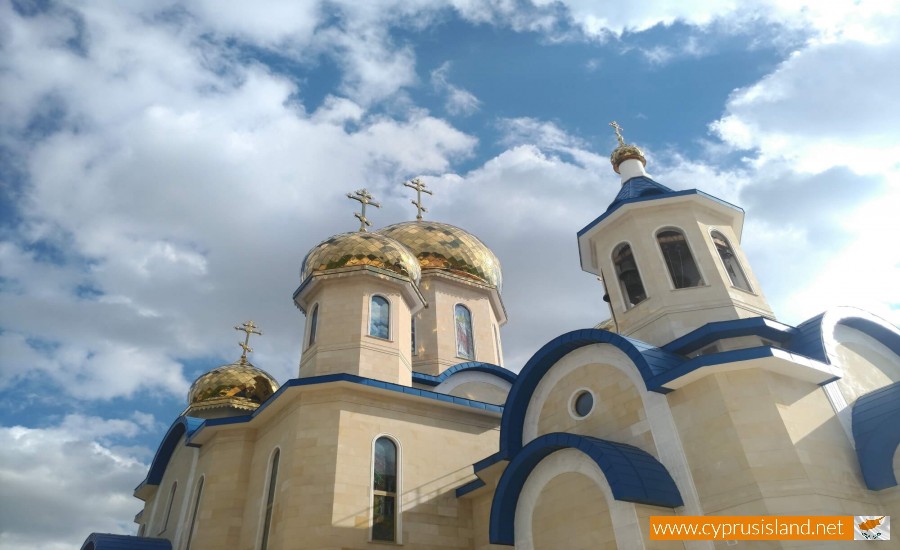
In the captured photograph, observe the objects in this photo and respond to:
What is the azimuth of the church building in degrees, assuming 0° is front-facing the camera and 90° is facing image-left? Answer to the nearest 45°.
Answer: approximately 315°
